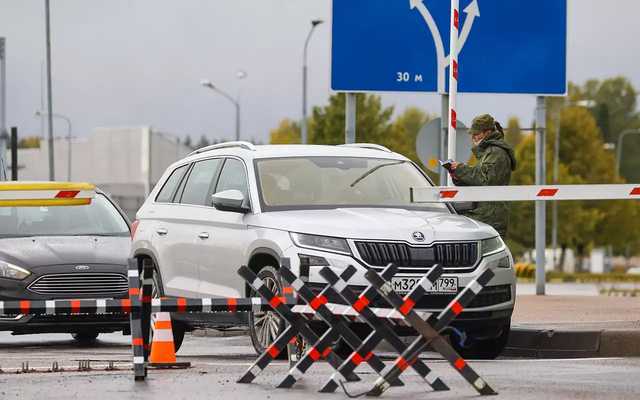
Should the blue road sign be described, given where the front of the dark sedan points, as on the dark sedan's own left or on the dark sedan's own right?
on the dark sedan's own left

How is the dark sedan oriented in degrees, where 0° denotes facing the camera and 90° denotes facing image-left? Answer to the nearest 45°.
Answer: approximately 315°

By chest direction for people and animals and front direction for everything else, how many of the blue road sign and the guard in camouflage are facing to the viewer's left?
1

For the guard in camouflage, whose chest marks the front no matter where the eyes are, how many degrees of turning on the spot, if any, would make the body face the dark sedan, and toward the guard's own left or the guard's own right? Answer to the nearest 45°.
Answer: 0° — they already face it

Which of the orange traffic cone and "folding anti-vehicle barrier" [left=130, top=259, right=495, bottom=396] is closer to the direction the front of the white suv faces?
the folding anti-vehicle barrier

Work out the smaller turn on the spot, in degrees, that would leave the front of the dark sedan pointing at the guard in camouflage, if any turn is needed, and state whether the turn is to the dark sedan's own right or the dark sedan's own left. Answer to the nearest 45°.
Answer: approximately 45° to the dark sedan's own left

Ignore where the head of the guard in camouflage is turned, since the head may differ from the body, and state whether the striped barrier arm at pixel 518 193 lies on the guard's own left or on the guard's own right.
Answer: on the guard's own left

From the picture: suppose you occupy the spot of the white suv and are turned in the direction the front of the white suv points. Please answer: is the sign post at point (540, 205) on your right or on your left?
on your left

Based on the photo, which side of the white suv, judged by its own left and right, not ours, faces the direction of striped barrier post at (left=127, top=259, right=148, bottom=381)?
right

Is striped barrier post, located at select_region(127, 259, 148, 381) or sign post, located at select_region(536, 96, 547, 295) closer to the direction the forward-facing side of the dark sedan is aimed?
the striped barrier post

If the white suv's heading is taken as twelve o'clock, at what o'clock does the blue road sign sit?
The blue road sign is roughly at 8 o'clock from the white suv.

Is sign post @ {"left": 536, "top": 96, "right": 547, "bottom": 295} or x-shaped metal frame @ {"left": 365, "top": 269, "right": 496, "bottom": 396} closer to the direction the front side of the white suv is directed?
the x-shaped metal frame

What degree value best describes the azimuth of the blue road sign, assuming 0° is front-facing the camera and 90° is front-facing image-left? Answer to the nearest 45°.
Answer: approximately 0°

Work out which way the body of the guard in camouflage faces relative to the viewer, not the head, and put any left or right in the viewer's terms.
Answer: facing to the left of the viewer
